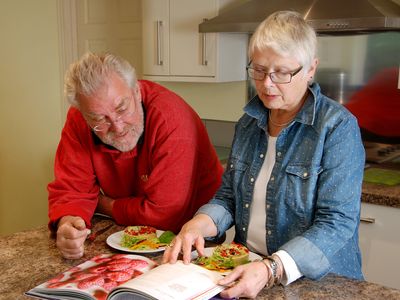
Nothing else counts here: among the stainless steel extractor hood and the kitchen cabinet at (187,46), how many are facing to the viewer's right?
0

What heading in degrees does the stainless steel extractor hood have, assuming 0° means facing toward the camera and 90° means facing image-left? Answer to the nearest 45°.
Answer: approximately 45°

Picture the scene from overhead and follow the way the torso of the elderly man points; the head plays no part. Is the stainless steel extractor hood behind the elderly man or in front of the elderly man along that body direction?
behind

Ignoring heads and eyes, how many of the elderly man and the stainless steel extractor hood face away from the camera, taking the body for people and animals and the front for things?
0

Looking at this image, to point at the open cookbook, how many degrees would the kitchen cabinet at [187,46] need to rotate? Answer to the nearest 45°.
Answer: approximately 45° to its left

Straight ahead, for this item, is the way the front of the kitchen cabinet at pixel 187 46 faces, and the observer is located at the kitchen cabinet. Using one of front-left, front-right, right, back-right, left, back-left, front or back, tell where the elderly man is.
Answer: front-left

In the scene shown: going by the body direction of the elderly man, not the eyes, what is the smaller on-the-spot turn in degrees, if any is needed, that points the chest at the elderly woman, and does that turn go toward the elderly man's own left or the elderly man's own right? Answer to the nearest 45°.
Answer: approximately 90° to the elderly man's own left

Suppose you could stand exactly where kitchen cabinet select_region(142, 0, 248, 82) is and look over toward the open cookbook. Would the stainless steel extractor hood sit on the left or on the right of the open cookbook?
left

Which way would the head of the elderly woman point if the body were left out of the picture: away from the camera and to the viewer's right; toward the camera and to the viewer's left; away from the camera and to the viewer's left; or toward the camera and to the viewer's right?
toward the camera and to the viewer's left
